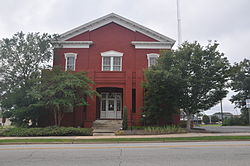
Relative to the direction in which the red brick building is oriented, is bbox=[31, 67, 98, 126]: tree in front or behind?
in front

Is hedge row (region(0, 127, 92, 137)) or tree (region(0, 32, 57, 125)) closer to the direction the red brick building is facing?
the hedge row

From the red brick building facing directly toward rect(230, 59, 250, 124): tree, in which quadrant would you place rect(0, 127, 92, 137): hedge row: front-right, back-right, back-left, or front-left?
back-right

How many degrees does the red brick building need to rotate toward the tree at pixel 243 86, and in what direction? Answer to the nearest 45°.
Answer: approximately 135° to its left

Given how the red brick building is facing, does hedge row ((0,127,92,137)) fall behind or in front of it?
in front

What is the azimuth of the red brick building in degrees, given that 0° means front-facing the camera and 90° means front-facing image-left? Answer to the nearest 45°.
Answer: approximately 0°
